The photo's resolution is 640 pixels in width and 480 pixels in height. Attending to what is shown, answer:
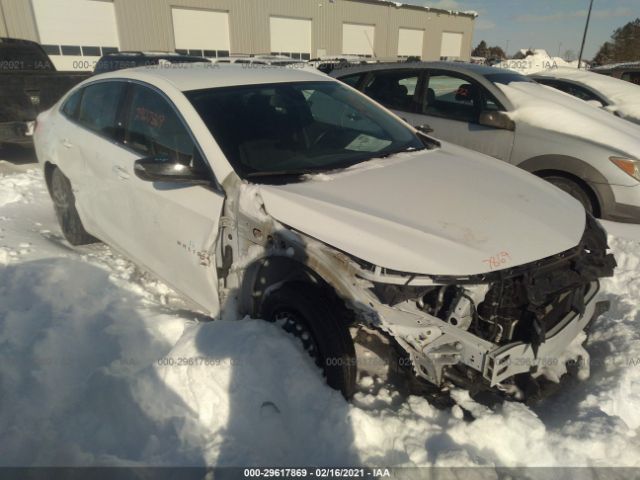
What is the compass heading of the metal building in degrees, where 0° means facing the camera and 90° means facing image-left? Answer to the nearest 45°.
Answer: approximately 315°

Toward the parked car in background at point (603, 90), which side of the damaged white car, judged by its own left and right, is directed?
left

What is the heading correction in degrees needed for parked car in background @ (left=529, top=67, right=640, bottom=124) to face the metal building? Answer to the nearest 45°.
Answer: approximately 180°

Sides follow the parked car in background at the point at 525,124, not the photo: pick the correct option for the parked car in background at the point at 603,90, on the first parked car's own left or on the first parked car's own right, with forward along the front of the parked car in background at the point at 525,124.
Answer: on the first parked car's own left

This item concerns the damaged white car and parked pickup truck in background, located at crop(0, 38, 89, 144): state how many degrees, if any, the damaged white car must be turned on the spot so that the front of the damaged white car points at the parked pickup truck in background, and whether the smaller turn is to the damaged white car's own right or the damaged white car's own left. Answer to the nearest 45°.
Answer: approximately 180°

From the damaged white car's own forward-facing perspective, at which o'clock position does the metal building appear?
The metal building is roughly at 7 o'clock from the damaged white car.

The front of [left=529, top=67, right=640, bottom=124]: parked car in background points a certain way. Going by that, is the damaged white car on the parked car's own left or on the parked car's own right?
on the parked car's own right
